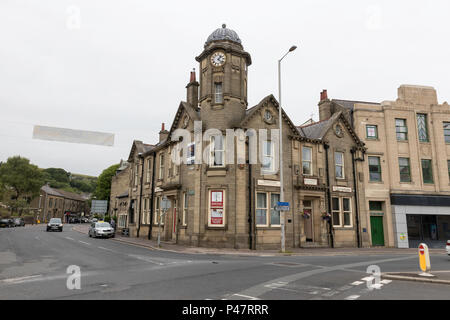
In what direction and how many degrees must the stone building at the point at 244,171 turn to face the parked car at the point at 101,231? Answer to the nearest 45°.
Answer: approximately 135° to its right

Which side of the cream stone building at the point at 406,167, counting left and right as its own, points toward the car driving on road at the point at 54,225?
right

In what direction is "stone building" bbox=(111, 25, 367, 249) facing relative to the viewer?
toward the camera

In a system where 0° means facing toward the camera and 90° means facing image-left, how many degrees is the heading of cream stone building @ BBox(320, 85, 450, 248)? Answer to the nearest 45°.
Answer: approximately 0°

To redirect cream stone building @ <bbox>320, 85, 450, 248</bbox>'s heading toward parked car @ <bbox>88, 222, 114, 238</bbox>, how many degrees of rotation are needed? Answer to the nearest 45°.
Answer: approximately 90° to its right

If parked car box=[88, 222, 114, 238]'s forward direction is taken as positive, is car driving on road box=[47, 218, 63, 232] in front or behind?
behind

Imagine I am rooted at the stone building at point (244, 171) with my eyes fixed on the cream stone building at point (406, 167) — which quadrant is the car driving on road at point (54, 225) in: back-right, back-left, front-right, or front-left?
back-left

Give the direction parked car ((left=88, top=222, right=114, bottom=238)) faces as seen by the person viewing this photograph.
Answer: facing the viewer and to the right of the viewer

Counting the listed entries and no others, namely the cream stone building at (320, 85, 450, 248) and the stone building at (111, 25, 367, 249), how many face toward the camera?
2

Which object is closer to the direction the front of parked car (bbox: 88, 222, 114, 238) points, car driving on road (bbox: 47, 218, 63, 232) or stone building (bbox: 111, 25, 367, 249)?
the stone building
